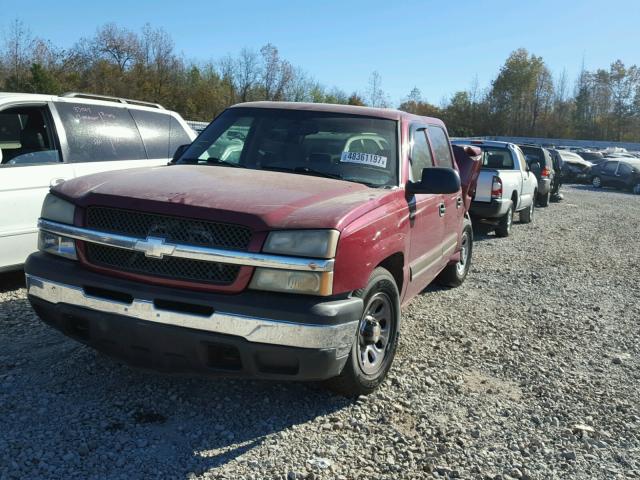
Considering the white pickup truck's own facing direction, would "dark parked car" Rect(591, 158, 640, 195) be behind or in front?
in front

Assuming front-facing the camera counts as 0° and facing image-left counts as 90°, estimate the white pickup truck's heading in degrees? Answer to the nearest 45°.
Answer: approximately 225°

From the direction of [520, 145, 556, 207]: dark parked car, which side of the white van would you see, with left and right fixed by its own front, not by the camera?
back

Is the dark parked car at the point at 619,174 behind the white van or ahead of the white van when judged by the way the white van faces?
behind

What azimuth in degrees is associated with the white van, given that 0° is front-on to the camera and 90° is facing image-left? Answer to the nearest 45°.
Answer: approximately 45°

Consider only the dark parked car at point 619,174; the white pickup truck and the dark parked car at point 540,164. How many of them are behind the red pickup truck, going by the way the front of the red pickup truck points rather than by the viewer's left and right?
3

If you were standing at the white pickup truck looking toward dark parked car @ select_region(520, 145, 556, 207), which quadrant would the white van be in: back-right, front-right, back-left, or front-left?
back-left

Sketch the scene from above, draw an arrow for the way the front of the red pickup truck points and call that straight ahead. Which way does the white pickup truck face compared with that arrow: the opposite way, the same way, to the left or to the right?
the opposite way

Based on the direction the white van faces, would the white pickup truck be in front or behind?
behind

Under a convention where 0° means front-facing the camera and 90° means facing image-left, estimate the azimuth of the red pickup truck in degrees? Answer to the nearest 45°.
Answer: approximately 45°

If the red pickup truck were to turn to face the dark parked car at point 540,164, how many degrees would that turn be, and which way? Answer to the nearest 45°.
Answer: approximately 180°
